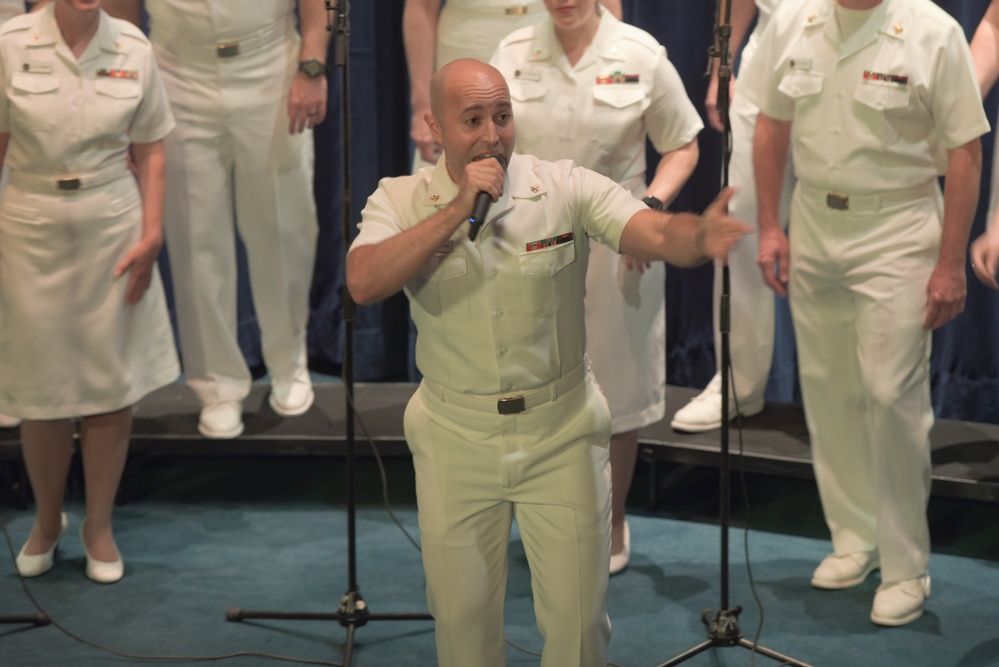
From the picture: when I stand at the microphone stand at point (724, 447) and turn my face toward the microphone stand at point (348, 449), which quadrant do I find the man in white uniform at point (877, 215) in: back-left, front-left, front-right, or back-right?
back-right

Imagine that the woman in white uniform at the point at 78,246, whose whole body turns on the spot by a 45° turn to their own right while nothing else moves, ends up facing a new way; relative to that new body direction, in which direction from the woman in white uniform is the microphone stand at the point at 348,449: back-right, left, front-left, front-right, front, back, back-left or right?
left

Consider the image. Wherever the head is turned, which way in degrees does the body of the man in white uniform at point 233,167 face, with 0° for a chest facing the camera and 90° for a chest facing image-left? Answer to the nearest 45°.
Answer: approximately 0°

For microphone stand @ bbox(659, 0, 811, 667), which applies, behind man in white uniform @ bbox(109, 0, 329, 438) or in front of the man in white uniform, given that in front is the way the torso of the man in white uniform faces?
in front

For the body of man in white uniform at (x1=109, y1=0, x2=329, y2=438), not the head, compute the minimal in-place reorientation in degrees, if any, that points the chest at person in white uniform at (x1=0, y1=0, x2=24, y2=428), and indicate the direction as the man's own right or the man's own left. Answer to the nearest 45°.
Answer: approximately 135° to the man's own right

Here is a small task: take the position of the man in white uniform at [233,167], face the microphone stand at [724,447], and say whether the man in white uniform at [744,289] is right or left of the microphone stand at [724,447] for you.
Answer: left

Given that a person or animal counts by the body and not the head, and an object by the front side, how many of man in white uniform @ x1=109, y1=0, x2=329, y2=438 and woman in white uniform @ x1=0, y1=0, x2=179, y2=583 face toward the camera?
2

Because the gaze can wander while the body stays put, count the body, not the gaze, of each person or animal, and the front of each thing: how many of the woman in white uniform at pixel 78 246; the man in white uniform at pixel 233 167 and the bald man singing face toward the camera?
3

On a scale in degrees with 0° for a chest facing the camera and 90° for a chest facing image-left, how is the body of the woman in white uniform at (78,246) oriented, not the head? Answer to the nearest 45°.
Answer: approximately 0°

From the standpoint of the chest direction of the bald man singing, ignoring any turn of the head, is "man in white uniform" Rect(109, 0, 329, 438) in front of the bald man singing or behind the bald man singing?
behind

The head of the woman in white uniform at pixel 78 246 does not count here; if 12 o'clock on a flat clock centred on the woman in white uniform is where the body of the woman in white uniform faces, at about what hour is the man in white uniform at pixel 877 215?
The man in white uniform is roughly at 10 o'clock from the woman in white uniform.

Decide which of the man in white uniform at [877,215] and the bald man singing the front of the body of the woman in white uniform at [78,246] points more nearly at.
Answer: the bald man singing
